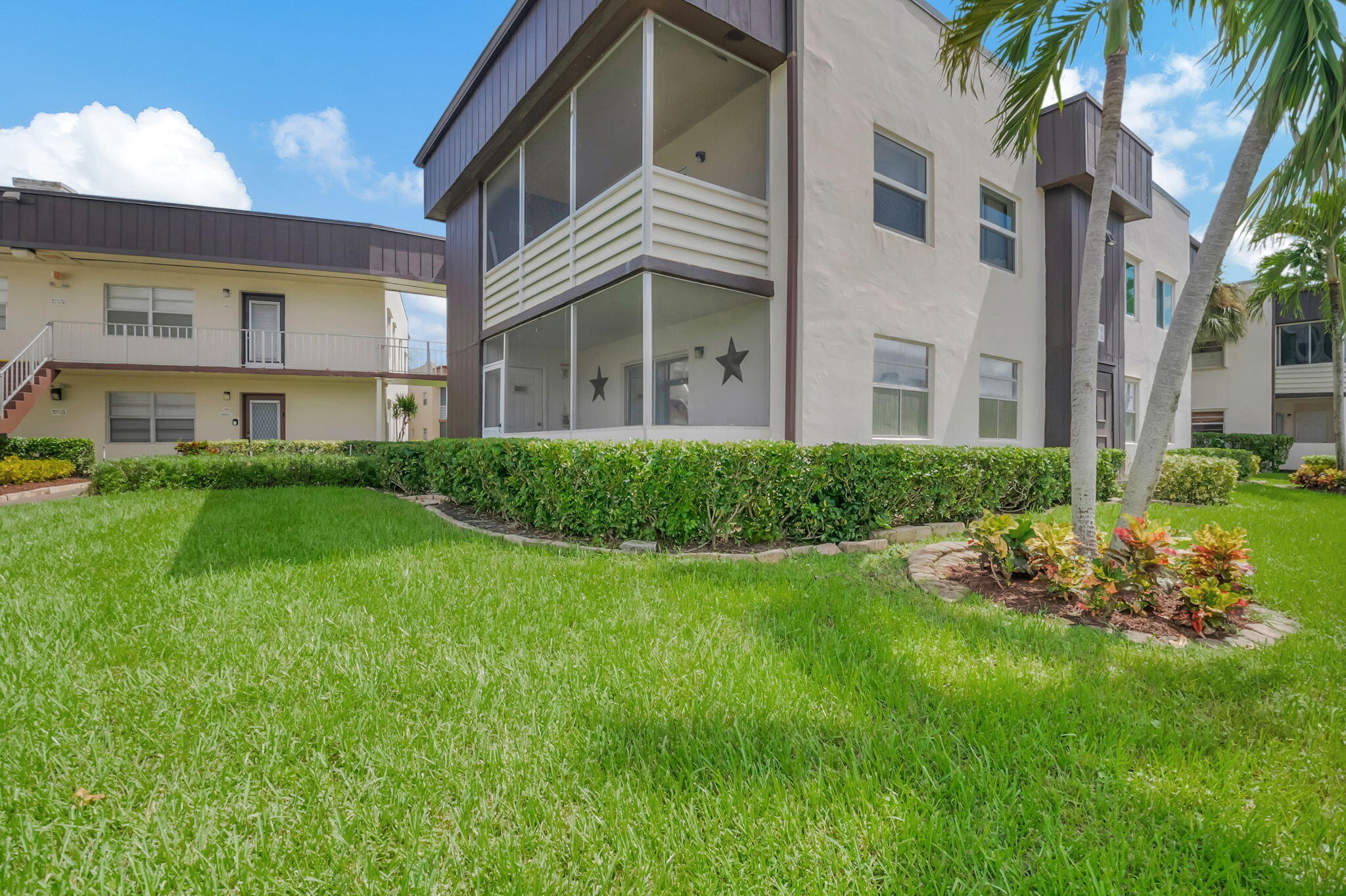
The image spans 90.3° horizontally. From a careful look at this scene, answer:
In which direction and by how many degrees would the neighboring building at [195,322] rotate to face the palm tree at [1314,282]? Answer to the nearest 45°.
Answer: approximately 45° to its left

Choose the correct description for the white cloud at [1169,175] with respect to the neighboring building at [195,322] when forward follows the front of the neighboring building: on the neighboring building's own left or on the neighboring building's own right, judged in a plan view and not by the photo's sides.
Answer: on the neighboring building's own left

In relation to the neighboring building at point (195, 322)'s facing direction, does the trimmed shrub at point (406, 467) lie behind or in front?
in front

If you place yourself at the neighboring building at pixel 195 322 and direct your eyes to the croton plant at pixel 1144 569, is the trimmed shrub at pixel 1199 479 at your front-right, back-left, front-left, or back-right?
front-left

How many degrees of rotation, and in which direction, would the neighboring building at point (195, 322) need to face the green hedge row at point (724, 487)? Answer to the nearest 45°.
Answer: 0° — it already faces it

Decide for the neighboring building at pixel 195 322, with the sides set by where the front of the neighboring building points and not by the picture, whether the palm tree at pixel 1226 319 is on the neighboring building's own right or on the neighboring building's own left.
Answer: on the neighboring building's own left

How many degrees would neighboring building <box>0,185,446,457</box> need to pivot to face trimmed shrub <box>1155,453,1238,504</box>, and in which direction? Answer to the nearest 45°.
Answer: approximately 45° to its left

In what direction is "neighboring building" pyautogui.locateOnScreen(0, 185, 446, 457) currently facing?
toward the camera

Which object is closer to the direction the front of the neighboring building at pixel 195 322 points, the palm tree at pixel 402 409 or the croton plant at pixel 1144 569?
the croton plant

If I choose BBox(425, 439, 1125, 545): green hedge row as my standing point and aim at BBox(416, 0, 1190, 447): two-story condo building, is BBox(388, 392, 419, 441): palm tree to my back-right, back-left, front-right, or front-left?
front-left

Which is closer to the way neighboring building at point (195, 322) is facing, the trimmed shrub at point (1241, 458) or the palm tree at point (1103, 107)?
the palm tree

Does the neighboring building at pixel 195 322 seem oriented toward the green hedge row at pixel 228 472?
yes

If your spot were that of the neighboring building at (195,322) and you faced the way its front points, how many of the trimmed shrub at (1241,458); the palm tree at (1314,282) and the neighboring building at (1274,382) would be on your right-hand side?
0
